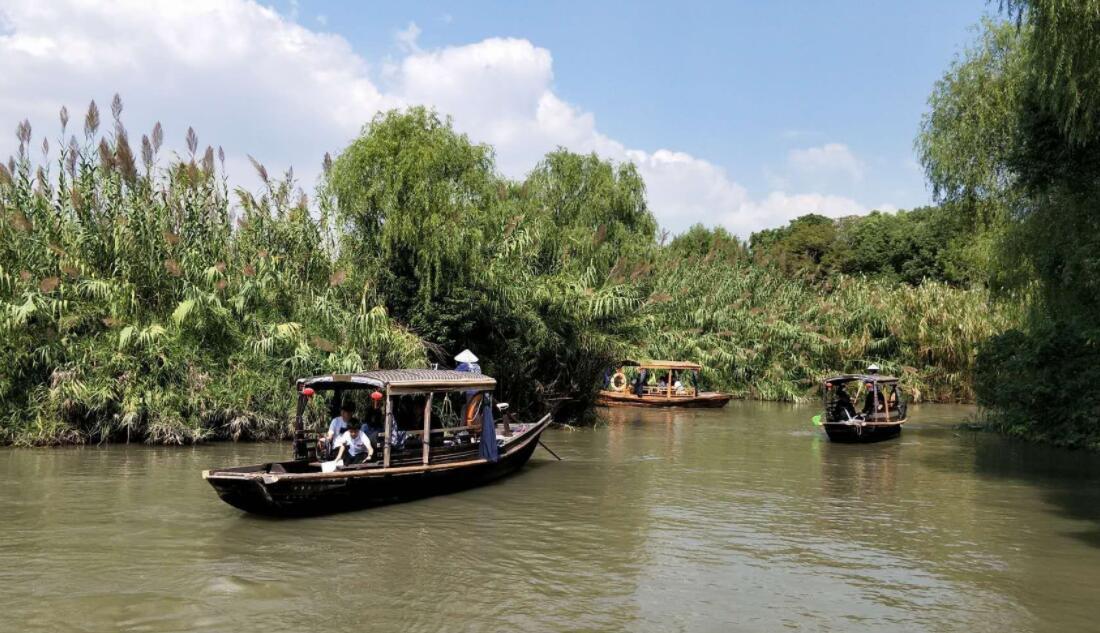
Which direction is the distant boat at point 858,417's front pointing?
toward the camera

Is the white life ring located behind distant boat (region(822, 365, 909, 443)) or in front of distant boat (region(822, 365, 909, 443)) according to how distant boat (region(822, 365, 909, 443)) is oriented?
behind

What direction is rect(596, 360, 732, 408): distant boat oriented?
to the viewer's right

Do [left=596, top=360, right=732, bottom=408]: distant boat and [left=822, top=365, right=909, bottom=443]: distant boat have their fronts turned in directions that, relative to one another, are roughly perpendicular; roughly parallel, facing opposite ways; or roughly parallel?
roughly perpendicular

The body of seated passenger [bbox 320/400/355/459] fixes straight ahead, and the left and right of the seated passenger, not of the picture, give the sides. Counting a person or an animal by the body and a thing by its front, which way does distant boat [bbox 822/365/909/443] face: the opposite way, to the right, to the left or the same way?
the same way

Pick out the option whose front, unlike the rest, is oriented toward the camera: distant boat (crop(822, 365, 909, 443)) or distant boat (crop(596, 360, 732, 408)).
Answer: distant boat (crop(822, 365, 909, 443))

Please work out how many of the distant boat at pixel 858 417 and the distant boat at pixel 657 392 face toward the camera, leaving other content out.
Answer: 1

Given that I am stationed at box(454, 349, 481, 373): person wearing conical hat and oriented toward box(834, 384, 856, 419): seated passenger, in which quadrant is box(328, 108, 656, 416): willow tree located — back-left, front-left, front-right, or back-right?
front-left

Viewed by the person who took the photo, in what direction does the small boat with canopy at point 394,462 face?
facing the viewer and to the left of the viewer

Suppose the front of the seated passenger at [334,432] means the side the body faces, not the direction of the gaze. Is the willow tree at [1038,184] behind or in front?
behind

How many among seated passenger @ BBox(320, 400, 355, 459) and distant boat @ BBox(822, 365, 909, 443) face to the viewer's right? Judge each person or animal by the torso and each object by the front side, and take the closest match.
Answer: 0

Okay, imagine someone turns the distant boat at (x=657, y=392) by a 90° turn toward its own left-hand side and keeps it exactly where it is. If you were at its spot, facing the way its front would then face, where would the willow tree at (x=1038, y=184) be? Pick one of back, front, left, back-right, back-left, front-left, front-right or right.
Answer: back-right
